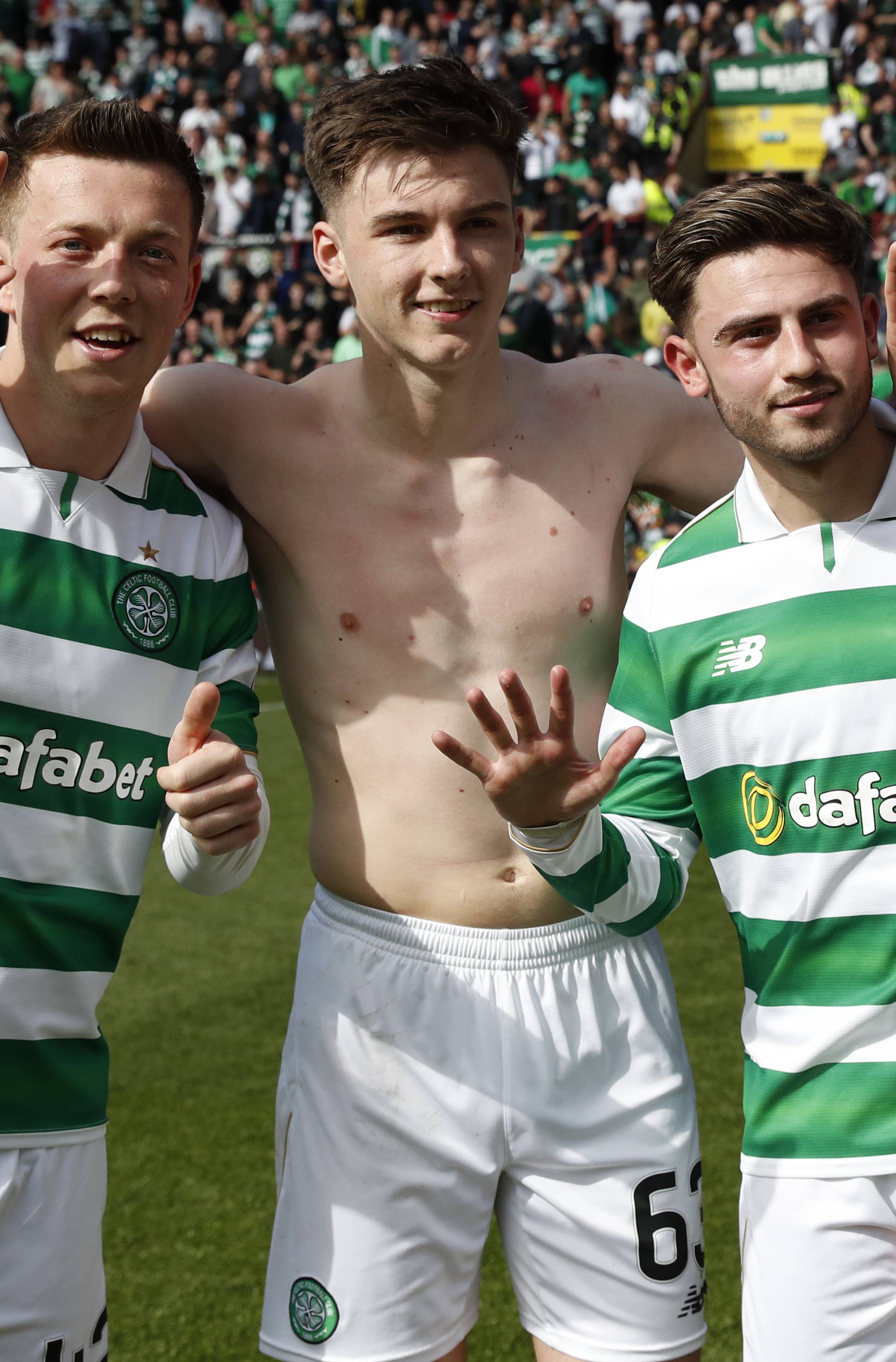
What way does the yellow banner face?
toward the camera

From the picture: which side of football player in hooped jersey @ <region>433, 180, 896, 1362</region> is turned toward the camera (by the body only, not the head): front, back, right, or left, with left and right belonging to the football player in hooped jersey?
front

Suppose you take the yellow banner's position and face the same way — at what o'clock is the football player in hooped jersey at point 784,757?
The football player in hooped jersey is roughly at 12 o'clock from the yellow banner.

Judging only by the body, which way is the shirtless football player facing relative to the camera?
toward the camera

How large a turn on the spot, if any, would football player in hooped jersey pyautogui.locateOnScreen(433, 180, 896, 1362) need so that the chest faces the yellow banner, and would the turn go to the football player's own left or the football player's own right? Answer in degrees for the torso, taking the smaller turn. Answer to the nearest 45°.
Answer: approximately 180°

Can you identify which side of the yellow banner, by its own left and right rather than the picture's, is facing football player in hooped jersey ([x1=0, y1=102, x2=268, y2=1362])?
front

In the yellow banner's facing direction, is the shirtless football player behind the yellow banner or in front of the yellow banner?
in front
